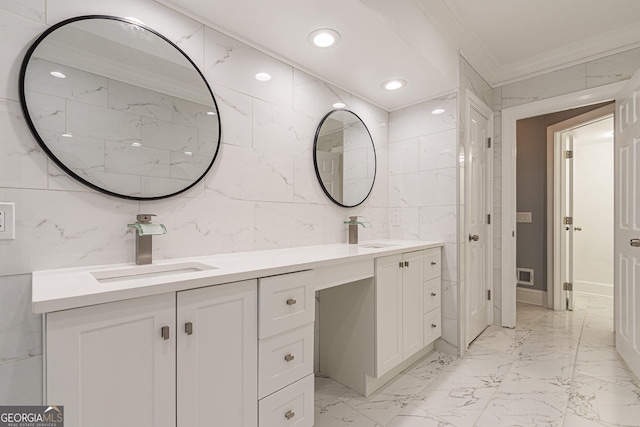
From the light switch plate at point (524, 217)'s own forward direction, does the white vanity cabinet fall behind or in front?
in front

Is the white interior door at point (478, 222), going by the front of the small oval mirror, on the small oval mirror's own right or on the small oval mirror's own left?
on the small oval mirror's own left

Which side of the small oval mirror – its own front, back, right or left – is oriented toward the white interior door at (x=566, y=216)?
left

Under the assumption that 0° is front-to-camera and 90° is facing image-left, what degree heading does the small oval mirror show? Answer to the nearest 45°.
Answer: approximately 315°

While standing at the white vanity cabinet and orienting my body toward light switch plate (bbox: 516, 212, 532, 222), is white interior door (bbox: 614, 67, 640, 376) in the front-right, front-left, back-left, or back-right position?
front-right

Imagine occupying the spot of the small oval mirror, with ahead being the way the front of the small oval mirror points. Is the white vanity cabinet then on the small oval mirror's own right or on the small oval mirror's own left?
on the small oval mirror's own right

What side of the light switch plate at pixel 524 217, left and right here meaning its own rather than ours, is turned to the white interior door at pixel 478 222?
front

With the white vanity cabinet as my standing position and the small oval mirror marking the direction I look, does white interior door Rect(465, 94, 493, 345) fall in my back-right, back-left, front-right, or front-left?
front-right

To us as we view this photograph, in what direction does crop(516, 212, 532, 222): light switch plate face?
facing the viewer

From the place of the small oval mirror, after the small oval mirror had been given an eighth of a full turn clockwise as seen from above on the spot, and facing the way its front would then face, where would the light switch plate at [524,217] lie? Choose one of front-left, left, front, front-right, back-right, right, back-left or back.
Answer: back-left
